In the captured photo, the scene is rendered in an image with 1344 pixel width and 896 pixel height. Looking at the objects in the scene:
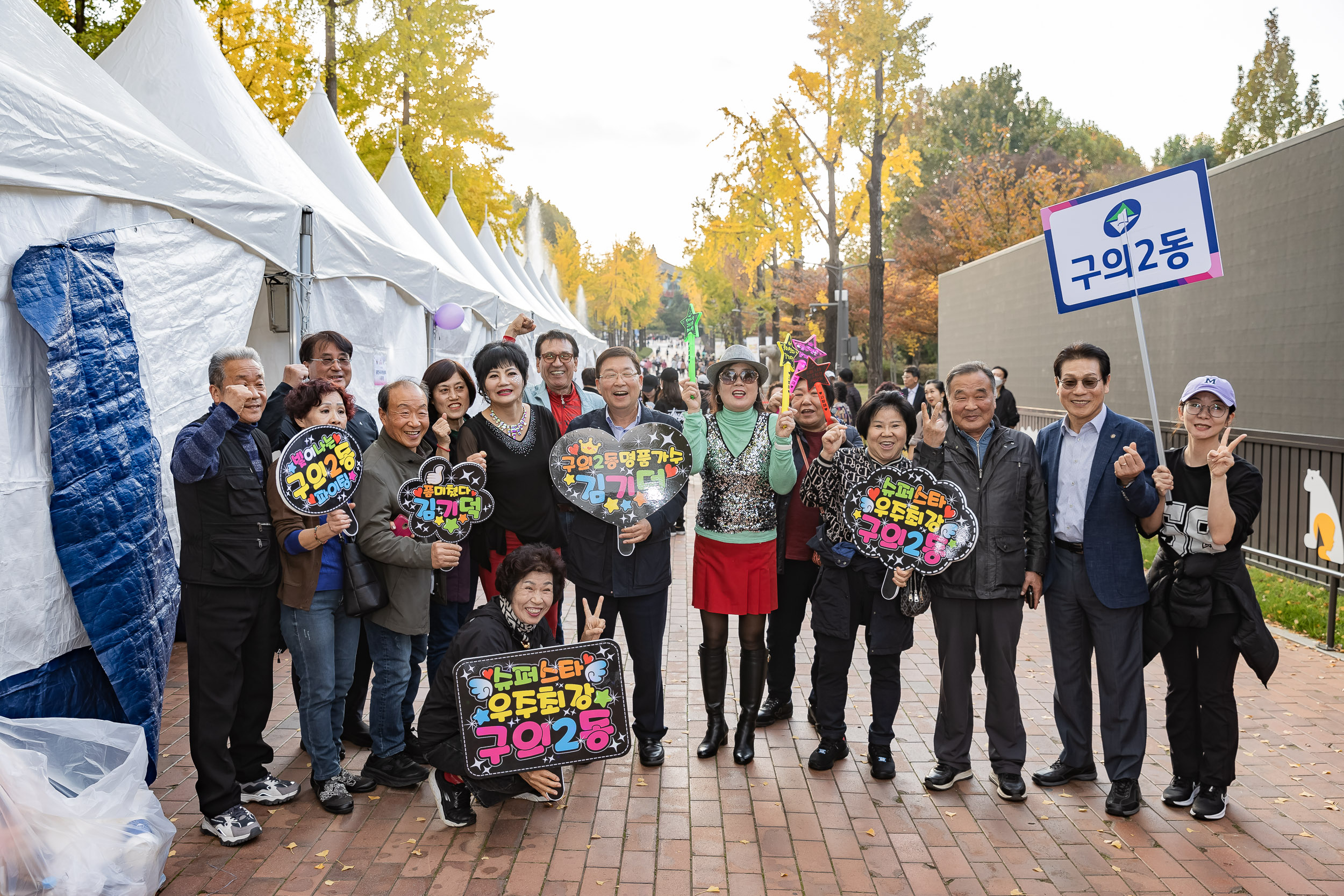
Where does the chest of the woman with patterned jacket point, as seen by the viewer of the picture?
toward the camera

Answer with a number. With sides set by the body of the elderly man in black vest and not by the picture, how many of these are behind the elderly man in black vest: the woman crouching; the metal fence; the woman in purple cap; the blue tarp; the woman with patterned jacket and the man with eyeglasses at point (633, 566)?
1

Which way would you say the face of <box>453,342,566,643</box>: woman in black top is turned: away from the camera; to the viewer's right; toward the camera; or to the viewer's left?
toward the camera

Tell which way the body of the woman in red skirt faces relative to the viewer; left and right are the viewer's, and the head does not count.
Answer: facing the viewer

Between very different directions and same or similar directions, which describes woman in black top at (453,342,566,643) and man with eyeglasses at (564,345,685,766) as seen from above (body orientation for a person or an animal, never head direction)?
same or similar directions

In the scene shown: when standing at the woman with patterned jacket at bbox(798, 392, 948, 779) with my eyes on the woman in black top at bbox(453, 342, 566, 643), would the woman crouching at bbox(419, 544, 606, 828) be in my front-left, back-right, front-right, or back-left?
front-left

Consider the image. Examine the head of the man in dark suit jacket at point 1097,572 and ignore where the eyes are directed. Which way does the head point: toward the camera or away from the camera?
toward the camera

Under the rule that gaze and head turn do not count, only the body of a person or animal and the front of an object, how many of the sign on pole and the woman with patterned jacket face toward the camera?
2

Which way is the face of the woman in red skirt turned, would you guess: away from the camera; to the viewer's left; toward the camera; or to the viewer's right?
toward the camera

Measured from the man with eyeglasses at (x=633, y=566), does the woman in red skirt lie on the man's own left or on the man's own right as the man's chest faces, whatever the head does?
on the man's own left

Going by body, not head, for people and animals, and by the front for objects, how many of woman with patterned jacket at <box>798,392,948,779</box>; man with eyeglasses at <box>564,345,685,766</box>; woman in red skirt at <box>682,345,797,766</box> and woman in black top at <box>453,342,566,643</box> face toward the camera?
4

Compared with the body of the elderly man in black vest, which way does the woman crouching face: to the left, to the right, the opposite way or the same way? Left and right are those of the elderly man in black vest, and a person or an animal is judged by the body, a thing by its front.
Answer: the same way

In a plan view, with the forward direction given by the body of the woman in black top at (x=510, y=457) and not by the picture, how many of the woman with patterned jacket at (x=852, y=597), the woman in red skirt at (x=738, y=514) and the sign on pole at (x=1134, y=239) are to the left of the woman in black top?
3

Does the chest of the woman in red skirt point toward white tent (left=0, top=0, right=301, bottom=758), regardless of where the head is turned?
no

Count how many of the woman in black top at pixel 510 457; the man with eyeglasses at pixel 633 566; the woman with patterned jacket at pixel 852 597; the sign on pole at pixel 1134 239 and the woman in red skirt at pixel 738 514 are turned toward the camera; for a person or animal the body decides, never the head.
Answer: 5

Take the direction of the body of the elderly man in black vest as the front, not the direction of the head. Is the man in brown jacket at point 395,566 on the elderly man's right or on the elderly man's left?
on the elderly man's left

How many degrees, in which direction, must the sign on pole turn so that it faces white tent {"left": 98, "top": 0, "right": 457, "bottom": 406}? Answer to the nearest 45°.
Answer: approximately 90° to its right
